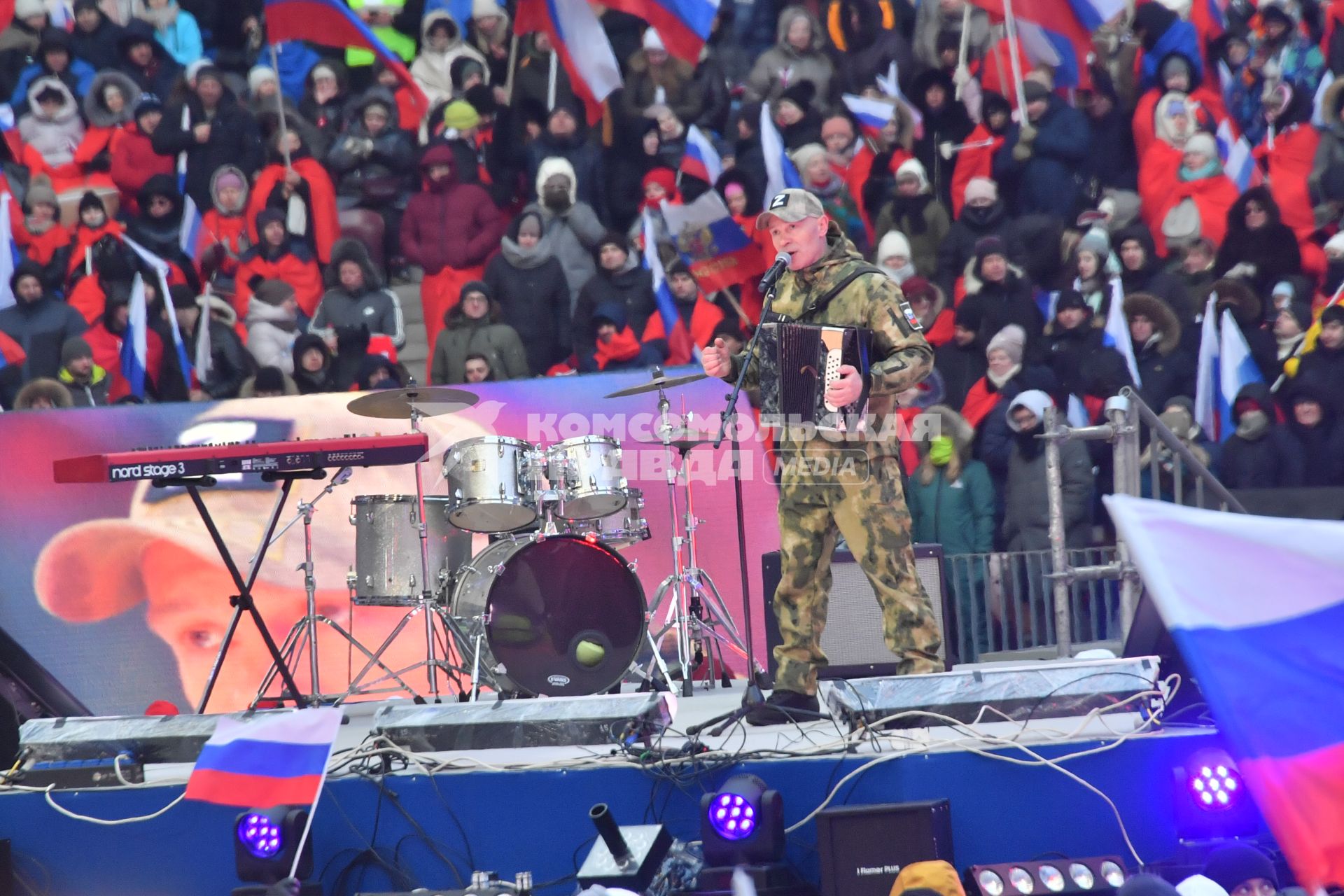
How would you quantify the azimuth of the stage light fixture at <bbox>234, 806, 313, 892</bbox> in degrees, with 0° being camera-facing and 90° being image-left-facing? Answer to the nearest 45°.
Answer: approximately 45°

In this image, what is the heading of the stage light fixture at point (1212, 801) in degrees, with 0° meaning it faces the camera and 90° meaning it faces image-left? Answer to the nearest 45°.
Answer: approximately 0°

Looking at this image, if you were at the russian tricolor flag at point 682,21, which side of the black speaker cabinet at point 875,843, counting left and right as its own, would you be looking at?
back

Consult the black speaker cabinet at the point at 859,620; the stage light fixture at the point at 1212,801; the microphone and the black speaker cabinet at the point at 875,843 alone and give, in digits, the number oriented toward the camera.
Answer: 3

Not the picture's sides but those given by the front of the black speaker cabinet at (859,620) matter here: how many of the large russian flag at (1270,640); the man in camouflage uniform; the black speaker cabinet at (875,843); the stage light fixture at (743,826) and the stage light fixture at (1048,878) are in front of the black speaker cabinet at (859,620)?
5

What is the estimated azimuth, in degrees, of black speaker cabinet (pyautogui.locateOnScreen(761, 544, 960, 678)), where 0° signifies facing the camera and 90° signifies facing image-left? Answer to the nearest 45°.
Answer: approximately 0°

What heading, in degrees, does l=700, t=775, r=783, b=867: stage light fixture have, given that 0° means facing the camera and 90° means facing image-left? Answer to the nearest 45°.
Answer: approximately 45°

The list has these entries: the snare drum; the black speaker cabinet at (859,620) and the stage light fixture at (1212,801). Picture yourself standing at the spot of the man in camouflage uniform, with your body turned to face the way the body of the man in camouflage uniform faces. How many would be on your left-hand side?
1
